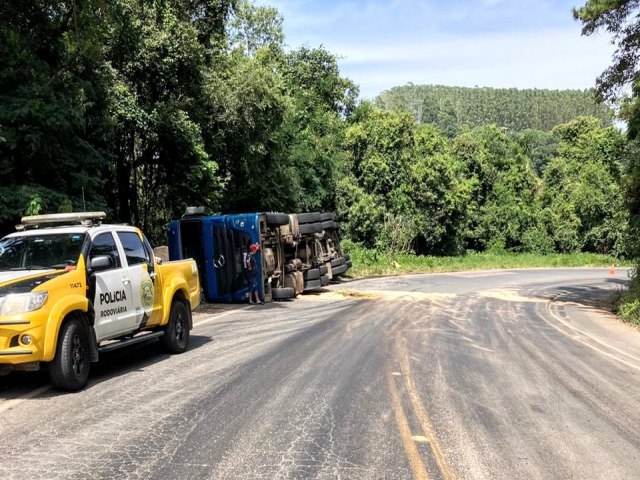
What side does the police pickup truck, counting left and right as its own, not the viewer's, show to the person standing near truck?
back

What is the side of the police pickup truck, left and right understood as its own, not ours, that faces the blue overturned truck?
back

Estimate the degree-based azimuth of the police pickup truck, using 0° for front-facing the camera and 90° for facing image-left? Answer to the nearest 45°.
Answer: approximately 45°
